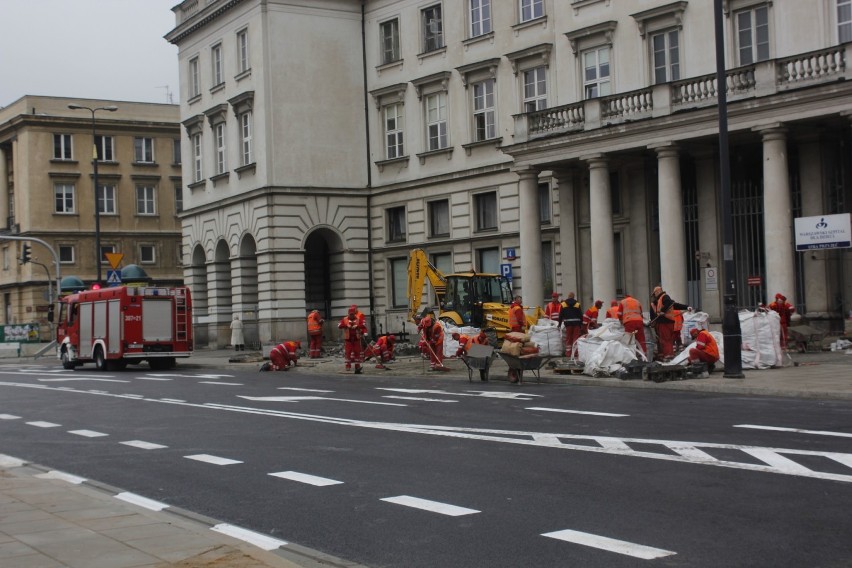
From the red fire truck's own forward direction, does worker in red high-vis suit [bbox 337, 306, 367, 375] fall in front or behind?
behind

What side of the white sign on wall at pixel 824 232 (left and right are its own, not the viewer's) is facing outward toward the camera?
front

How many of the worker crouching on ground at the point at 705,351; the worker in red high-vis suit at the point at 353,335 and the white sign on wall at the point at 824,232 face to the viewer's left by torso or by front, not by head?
1

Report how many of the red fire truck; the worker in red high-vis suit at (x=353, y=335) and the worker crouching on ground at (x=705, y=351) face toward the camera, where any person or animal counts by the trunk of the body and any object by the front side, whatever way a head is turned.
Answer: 1

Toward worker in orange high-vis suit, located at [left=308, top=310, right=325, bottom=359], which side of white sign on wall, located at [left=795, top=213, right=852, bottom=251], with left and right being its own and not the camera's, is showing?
right

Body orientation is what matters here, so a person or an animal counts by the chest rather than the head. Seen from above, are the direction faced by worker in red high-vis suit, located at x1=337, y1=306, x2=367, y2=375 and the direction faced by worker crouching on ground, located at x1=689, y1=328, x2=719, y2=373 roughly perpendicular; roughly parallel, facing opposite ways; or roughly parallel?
roughly perpendicular

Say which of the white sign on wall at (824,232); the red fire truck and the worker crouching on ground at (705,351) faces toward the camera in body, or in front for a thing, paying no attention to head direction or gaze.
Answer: the white sign on wall

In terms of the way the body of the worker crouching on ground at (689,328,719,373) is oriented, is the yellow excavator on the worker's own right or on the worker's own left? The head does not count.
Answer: on the worker's own right

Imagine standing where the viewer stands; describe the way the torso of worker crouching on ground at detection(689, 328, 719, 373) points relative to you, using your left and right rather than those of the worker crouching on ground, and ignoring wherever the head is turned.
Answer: facing to the left of the viewer

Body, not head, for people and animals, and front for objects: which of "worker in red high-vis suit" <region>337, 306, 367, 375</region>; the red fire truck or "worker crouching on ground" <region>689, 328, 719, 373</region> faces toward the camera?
the worker in red high-vis suit

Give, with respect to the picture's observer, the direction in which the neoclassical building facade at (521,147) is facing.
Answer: facing the viewer and to the left of the viewer

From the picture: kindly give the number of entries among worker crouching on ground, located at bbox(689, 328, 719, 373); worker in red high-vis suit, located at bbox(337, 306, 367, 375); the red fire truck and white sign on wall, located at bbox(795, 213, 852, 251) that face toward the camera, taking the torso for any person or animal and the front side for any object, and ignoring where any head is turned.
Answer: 2

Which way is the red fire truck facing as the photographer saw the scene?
facing away from the viewer and to the left of the viewer

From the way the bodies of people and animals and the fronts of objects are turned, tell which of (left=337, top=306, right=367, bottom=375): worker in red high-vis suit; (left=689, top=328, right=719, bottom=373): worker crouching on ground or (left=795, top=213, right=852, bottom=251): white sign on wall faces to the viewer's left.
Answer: the worker crouching on ground
